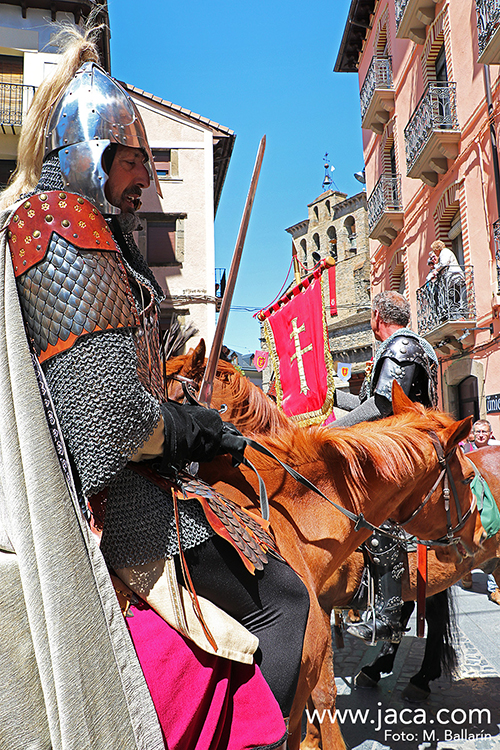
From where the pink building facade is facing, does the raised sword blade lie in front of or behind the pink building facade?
in front

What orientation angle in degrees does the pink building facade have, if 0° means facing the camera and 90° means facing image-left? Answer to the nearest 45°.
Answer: approximately 45°

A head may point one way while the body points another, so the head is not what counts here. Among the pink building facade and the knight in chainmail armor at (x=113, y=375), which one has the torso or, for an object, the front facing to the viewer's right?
the knight in chainmail armor

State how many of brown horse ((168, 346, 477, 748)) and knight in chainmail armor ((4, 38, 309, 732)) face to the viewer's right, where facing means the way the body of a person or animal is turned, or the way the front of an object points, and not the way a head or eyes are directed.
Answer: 2

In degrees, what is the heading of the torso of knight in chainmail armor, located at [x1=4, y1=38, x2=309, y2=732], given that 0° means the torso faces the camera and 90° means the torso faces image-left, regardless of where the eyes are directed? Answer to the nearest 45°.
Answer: approximately 270°

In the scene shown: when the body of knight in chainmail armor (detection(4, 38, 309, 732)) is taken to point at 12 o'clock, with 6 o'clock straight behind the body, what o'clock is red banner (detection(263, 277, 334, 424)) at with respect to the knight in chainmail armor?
The red banner is roughly at 10 o'clock from the knight in chainmail armor.

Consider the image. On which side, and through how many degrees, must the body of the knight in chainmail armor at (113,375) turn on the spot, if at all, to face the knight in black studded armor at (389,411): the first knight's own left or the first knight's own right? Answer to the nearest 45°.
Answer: approximately 45° to the first knight's own left

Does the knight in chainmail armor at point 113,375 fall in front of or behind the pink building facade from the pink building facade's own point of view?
in front

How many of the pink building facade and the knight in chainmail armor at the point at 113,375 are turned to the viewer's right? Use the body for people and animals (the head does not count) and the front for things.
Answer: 1

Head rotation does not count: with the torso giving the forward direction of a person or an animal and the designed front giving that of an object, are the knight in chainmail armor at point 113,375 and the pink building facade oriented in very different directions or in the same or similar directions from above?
very different directions

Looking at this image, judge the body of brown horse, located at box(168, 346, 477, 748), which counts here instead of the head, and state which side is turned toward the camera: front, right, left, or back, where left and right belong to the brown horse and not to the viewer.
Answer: right
